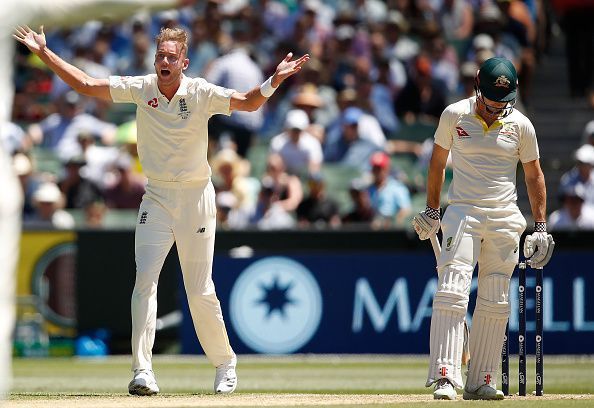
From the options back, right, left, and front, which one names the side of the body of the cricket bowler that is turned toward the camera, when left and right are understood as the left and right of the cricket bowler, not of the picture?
front

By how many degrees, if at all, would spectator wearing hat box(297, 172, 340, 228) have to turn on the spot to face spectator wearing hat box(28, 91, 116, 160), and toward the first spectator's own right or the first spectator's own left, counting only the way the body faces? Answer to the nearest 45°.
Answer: approximately 135° to the first spectator's own right

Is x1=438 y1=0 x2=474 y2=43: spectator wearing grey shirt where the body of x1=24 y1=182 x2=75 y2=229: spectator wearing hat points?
no

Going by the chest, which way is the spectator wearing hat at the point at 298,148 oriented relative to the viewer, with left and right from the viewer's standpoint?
facing the viewer

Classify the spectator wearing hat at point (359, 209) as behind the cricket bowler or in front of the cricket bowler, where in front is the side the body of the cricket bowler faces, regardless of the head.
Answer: behind

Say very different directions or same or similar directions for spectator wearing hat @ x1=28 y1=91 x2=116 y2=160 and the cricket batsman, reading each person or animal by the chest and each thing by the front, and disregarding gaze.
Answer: same or similar directions

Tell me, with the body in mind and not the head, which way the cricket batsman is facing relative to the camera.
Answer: toward the camera

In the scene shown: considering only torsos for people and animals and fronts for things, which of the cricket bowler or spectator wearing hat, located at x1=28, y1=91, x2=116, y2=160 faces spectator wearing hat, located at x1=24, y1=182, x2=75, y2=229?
spectator wearing hat, located at x1=28, y1=91, x2=116, y2=160

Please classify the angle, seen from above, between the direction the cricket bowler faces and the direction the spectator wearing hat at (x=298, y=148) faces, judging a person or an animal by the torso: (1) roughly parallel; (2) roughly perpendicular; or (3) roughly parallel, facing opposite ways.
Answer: roughly parallel

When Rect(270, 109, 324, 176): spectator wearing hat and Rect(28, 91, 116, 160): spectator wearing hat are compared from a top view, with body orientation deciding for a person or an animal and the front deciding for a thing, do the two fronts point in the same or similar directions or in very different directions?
same or similar directions

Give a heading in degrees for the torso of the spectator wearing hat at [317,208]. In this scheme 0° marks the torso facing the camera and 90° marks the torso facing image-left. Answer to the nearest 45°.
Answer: approximately 0°

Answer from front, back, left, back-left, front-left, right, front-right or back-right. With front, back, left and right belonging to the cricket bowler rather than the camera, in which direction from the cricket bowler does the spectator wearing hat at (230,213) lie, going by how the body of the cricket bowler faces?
back

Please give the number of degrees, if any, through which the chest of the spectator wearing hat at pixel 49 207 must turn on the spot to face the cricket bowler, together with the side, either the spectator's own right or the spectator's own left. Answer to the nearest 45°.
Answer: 0° — they already face them

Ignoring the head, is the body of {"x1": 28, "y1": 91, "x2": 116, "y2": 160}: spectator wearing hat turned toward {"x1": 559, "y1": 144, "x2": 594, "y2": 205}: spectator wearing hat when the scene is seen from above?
no

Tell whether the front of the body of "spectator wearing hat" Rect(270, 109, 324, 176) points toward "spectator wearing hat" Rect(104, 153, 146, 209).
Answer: no

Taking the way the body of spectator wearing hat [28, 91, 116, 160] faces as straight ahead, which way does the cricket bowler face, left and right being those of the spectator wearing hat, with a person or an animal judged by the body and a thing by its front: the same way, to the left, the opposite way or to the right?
the same way

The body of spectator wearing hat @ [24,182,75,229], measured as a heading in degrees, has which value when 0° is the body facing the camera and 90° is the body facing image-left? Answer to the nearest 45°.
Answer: approximately 0°

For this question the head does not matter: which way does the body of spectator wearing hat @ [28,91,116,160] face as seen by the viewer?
toward the camera

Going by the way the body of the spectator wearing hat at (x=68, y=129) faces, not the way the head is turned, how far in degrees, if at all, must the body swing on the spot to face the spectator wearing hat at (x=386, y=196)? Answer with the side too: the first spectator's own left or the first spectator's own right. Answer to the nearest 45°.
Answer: approximately 45° to the first spectator's own left

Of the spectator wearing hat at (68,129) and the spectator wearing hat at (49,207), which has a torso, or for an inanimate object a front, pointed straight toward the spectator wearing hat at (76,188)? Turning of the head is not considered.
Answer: the spectator wearing hat at (68,129)

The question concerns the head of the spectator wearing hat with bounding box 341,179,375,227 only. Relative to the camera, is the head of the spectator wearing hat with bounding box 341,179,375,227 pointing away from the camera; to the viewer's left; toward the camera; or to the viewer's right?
toward the camera

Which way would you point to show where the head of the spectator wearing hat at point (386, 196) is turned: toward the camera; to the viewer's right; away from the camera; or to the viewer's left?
toward the camera
